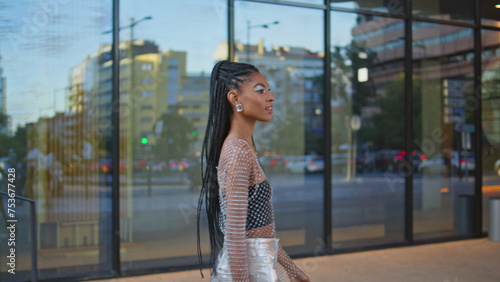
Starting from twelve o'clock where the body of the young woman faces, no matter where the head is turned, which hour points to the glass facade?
The glass facade is roughly at 9 o'clock from the young woman.

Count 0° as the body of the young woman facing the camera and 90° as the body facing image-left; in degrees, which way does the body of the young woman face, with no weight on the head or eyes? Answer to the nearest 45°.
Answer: approximately 270°

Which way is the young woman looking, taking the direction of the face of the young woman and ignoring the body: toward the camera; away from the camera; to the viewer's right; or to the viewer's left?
to the viewer's right
